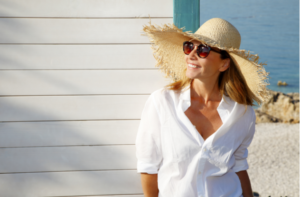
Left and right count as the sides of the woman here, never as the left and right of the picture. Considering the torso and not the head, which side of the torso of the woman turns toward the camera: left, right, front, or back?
front
